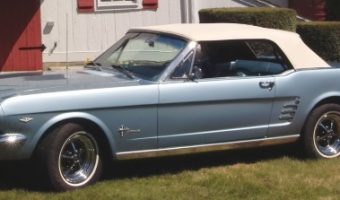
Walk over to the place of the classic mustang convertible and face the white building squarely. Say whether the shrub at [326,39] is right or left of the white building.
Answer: right

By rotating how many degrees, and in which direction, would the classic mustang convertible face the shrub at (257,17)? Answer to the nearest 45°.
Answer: approximately 135° to its right

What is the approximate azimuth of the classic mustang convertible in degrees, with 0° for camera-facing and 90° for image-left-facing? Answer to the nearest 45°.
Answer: approximately 45°

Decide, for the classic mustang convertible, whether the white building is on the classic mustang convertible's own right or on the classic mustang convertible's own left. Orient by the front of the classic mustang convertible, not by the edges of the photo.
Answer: on the classic mustang convertible's own right

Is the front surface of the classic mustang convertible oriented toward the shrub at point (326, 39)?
no

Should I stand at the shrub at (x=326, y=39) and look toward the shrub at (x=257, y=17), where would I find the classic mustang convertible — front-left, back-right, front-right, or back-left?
front-left
